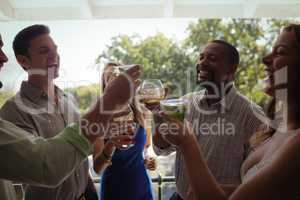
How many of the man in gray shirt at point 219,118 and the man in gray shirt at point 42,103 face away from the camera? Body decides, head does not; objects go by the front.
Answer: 0

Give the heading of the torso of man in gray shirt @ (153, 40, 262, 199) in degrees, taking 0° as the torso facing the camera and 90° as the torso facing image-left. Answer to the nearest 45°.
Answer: approximately 45°

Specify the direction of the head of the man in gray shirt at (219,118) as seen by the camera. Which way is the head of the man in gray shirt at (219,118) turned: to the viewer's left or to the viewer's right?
to the viewer's left

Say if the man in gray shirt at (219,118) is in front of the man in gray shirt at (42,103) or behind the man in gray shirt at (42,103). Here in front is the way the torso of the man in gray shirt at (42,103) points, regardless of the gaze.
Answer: in front

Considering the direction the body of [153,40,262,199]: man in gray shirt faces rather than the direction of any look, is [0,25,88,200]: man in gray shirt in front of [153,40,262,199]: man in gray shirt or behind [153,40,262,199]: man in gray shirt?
in front

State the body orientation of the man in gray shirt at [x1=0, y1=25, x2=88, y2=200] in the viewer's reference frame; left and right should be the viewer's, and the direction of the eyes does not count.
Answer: facing the viewer and to the right of the viewer
